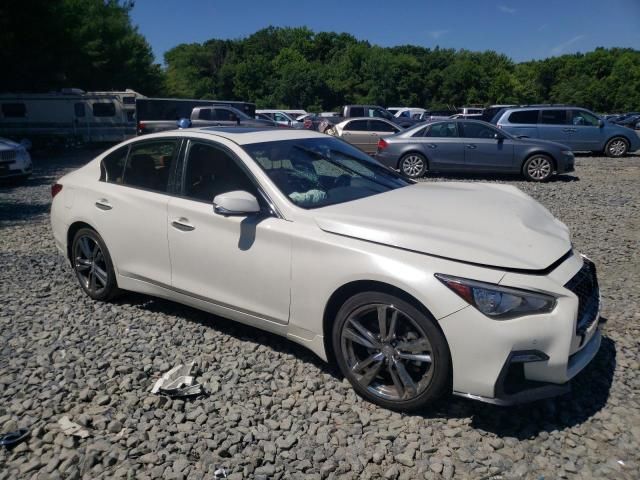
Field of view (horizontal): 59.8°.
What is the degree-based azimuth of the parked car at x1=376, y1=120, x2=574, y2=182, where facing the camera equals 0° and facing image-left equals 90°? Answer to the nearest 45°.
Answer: approximately 270°

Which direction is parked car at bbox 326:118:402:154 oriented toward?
to the viewer's right

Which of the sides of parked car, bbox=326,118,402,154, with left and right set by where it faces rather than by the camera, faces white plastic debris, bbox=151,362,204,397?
right

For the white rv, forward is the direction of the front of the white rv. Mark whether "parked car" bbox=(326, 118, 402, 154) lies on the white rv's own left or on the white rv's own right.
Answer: on the white rv's own right

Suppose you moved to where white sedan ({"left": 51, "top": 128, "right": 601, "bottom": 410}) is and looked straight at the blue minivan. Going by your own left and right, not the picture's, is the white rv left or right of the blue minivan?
left

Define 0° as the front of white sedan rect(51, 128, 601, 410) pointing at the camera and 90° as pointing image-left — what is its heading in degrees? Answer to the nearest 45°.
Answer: approximately 315°

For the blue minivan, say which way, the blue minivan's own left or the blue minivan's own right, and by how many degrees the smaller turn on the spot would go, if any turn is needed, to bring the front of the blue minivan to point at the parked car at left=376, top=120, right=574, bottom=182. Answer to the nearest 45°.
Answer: approximately 90° to the blue minivan's own right

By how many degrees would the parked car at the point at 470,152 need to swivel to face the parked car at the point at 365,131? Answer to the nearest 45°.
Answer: approximately 135° to its left

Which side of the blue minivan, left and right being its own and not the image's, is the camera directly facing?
right
